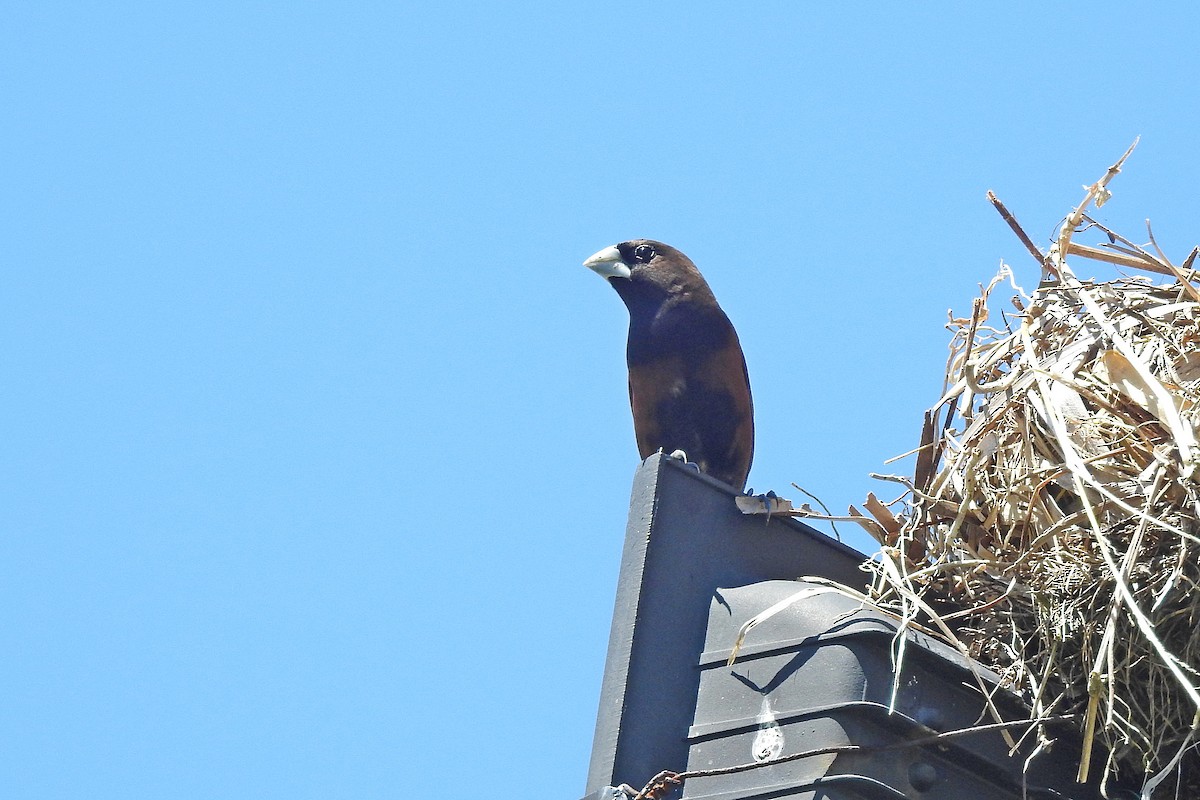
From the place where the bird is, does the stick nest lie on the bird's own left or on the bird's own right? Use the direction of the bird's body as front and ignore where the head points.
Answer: on the bird's own left
